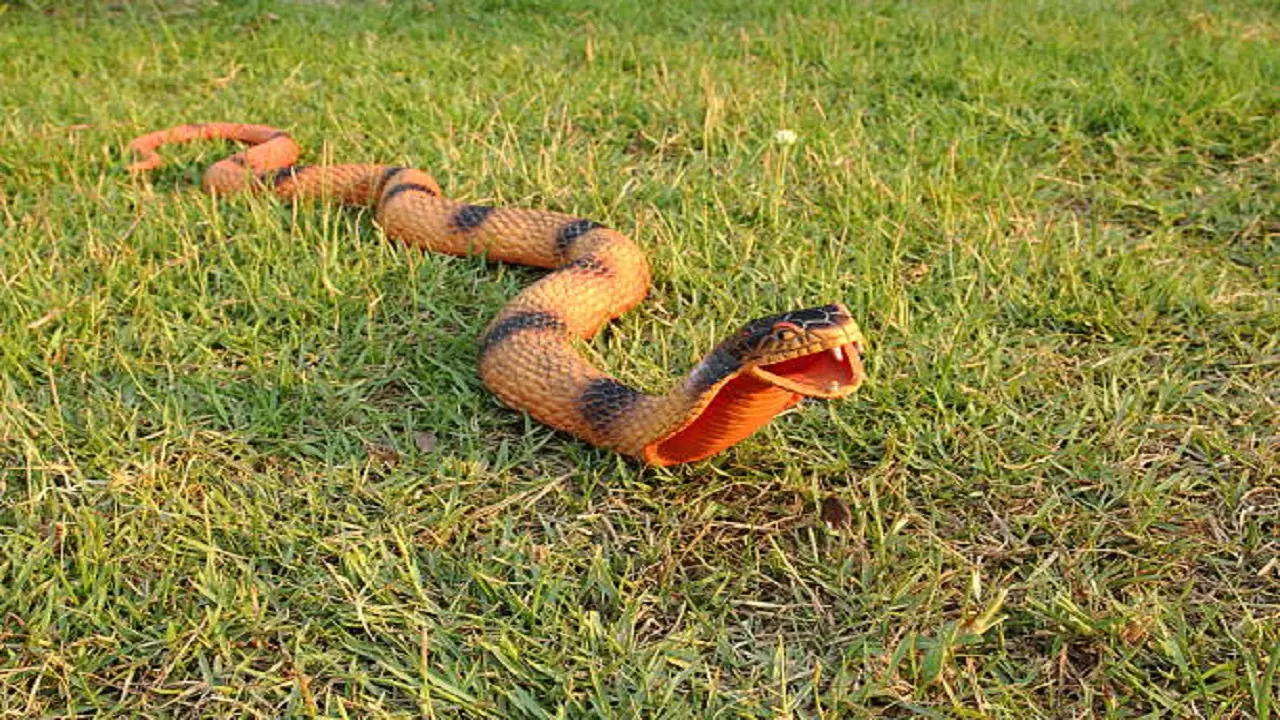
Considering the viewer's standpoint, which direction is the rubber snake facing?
facing the viewer and to the right of the viewer
